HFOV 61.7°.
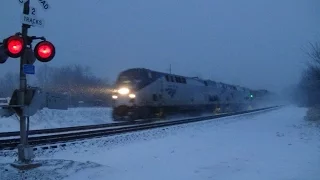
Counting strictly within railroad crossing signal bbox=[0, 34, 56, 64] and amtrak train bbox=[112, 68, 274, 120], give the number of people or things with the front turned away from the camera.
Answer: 0

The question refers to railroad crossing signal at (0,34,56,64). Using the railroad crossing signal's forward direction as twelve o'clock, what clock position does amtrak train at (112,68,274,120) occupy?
The amtrak train is roughly at 7 o'clock from the railroad crossing signal.

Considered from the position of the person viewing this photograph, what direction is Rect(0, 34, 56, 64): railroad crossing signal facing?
facing the viewer

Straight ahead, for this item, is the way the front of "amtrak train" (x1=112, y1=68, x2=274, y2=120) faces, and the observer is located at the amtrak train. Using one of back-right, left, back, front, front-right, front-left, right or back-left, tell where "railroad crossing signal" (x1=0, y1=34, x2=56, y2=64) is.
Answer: front-left
